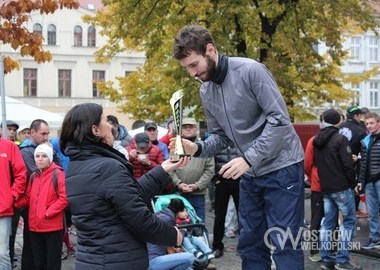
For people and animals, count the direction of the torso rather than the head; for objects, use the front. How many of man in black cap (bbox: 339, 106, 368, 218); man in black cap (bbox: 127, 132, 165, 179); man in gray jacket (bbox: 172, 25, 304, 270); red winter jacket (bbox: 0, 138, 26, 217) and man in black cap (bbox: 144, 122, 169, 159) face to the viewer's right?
1

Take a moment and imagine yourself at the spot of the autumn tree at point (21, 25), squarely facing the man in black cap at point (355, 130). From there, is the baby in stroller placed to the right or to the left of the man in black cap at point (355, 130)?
right

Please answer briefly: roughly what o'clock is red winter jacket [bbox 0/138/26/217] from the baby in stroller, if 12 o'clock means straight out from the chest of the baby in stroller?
The red winter jacket is roughly at 4 o'clock from the baby in stroller.

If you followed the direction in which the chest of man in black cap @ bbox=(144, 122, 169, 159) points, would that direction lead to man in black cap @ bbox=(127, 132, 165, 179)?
yes

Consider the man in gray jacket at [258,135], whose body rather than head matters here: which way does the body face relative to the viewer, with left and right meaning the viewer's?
facing the viewer and to the left of the viewer

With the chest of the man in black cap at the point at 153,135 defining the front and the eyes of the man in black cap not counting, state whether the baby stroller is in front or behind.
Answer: in front

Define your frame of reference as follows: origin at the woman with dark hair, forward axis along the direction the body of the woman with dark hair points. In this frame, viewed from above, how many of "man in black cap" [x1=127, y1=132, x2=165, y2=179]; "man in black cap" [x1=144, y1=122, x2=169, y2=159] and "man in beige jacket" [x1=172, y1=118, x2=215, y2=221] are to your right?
0

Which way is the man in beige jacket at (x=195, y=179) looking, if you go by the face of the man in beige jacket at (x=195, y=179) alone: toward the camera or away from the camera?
toward the camera

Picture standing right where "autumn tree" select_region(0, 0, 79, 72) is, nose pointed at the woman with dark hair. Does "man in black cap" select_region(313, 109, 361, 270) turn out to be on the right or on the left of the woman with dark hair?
left

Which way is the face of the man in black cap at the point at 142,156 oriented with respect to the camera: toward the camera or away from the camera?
toward the camera

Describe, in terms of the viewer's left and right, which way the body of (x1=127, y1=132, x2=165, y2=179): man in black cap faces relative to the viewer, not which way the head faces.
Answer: facing the viewer

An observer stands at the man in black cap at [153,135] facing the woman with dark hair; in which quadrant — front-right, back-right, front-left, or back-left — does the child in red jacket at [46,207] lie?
front-right

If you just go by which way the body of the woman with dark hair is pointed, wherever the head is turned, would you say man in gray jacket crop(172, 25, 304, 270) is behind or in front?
in front

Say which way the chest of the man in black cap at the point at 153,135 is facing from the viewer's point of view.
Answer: toward the camera

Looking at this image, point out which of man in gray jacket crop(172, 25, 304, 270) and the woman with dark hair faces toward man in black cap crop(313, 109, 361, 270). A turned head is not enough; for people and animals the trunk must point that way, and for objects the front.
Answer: the woman with dark hair

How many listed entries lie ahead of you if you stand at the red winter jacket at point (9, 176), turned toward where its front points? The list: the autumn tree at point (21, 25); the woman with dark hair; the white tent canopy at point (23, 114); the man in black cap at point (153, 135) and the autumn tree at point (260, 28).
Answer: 1
